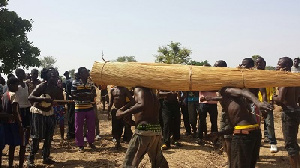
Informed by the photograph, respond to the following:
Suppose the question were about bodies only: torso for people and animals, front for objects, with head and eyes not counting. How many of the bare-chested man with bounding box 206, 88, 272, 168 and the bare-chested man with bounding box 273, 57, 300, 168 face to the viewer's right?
0

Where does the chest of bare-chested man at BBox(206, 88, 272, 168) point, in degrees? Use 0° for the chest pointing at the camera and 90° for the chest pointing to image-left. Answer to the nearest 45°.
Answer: approximately 45°

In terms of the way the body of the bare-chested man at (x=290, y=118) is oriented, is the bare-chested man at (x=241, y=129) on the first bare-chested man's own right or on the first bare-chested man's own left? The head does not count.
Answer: on the first bare-chested man's own left

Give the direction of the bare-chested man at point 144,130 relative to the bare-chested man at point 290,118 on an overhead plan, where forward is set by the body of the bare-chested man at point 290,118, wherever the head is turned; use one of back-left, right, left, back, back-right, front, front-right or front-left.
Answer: front-left

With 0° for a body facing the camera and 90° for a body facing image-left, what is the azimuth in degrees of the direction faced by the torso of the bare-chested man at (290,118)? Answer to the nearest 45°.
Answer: approximately 90°
